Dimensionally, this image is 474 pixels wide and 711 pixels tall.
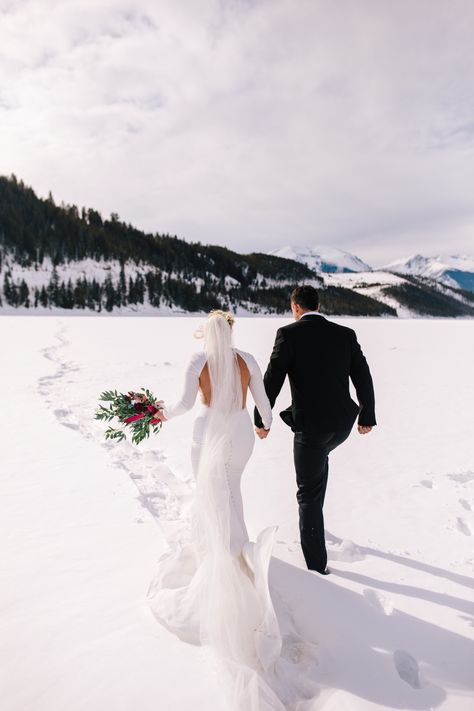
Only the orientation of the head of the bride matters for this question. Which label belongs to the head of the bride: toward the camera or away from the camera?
away from the camera

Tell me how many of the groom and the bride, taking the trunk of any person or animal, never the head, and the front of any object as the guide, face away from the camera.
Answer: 2

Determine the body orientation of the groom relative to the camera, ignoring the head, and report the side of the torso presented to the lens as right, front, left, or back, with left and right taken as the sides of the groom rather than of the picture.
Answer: back

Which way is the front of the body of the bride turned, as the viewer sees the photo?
away from the camera
